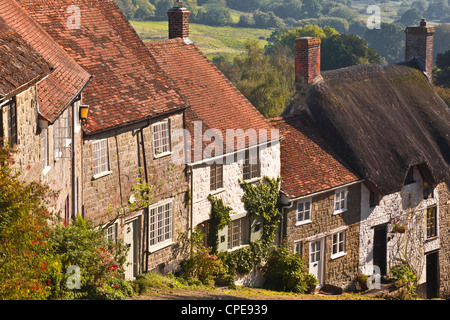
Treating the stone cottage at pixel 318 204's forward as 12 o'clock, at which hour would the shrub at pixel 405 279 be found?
The shrub is roughly at 9 o'clock from the stone cottage.

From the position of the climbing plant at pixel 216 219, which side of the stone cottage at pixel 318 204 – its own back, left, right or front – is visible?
right

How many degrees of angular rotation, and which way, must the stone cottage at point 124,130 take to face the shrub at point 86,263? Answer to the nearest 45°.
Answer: approximately 45° to its right

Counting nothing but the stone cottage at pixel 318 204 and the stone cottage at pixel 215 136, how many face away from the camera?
0

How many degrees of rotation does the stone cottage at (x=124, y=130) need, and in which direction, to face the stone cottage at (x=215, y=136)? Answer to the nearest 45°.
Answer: approximately 90° to its left

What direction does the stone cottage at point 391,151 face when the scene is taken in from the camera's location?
facing the viewer and to the right of the viewer

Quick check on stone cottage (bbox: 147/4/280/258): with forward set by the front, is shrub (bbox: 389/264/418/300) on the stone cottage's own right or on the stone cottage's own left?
on the stone cottage's own left

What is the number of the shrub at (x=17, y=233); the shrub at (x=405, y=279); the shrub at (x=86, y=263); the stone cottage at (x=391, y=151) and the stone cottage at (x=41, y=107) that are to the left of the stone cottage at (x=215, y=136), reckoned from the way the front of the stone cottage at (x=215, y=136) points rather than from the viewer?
2

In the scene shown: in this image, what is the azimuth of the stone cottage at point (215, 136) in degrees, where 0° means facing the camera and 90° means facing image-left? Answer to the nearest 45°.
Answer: approximately 315°

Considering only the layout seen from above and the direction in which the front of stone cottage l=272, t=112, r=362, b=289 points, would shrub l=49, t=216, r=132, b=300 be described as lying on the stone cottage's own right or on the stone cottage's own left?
on the stone cottage's own right
